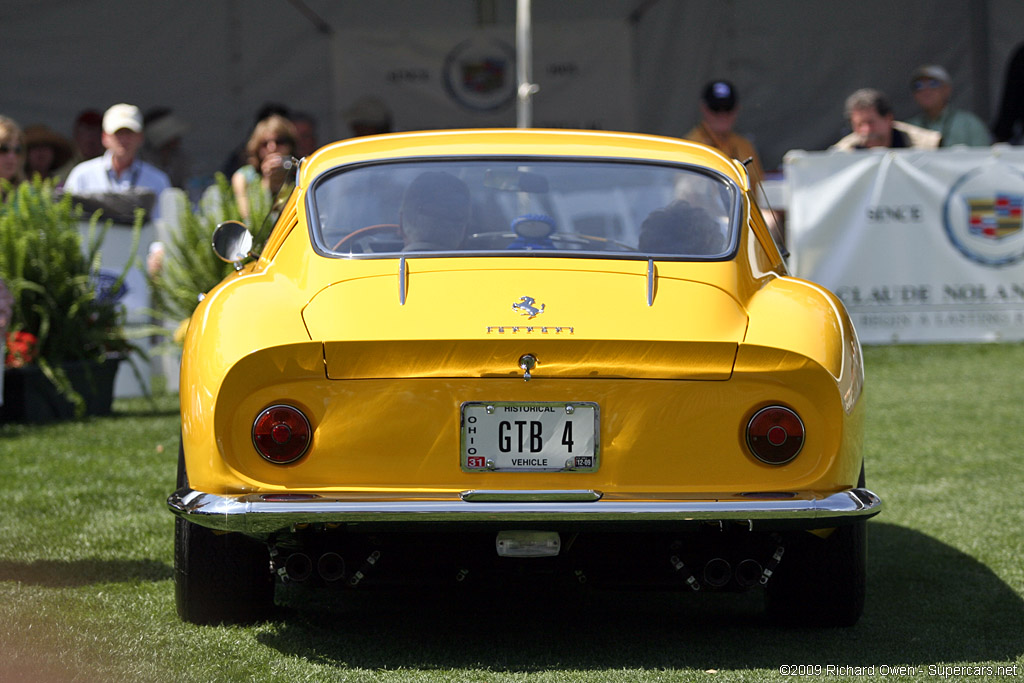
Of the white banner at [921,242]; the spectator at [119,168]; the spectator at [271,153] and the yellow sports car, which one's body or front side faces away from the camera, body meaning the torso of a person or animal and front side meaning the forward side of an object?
the yellow sports car

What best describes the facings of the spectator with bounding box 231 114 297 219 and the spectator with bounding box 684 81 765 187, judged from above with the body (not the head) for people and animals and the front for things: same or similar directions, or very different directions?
same or similar directions

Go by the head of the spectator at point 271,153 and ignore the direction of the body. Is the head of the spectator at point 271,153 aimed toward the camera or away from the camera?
toward the camera

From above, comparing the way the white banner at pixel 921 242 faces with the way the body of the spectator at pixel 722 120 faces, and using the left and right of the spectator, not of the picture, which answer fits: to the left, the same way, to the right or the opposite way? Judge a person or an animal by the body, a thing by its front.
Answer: the same way

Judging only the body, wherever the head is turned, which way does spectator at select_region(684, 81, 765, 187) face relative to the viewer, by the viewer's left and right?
facing the viewer

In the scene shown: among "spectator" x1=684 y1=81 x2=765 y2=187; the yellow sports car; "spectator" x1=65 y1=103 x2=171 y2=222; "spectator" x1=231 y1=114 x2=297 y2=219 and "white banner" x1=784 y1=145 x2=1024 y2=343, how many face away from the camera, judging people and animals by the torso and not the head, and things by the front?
1

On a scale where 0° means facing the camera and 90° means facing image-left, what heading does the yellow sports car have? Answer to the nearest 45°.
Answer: approximately 180°

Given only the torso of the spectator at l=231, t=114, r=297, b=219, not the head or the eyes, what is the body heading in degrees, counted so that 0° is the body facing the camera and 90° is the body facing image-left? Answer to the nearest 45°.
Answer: approximately 0°

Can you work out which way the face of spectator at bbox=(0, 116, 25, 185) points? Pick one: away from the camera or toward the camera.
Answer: toward the camera

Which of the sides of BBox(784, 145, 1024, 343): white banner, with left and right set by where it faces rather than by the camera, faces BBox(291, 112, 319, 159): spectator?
right

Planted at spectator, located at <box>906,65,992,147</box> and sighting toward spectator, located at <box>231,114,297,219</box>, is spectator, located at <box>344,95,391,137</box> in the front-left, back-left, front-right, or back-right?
front-right

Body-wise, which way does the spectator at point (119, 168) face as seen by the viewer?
toward the camera

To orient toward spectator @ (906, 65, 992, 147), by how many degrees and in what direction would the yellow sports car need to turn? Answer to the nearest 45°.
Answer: approximately 45° to its right

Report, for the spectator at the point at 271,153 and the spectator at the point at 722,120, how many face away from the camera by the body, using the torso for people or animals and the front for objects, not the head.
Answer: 0

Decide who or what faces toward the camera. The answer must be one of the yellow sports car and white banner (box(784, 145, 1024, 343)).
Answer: the white banner

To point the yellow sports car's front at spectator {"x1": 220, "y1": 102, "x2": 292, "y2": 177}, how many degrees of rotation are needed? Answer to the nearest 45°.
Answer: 0° — it already faces them

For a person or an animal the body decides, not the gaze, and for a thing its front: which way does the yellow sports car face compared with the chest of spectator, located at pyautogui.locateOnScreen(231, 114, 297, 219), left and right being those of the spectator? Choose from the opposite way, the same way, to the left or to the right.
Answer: the opposite way

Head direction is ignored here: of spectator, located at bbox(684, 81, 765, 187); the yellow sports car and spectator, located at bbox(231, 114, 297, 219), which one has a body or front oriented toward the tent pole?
the yellow sports car
